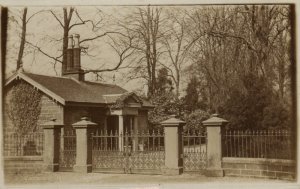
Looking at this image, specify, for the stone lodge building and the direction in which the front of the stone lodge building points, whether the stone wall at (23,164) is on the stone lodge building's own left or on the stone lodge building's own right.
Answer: on the stone lodge building's own right

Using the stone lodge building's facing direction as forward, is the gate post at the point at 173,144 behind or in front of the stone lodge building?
in front

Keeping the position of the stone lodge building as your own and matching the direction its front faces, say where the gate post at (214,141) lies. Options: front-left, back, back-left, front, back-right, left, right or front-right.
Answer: front

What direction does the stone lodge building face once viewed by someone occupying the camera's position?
facing the viewer and to the right of the viewer

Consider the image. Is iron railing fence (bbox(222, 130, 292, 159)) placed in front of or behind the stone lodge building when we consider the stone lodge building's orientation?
in front
